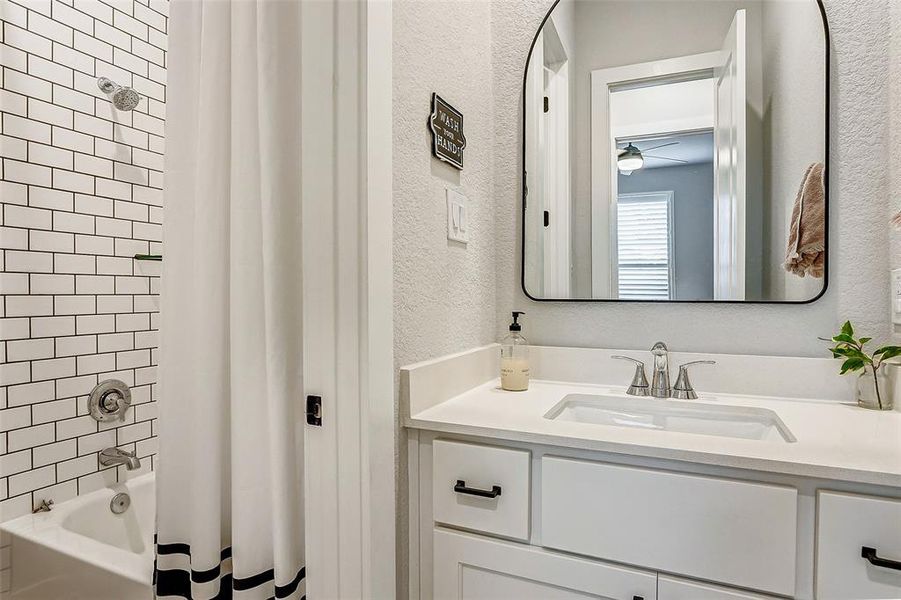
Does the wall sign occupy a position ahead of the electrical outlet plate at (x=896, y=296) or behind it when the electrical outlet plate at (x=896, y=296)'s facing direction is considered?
ahead

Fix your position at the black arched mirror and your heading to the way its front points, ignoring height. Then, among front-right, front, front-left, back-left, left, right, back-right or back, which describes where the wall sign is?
front-right

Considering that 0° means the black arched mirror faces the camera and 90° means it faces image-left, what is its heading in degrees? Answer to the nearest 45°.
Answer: approximately 0°
